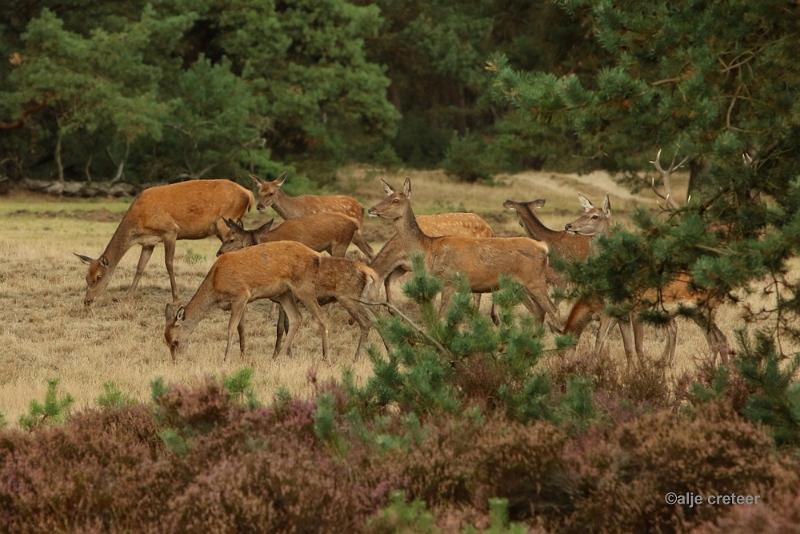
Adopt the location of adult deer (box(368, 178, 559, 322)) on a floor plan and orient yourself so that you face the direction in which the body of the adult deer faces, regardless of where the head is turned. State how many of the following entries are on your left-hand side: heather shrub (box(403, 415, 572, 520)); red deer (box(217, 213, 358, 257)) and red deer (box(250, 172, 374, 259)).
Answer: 1

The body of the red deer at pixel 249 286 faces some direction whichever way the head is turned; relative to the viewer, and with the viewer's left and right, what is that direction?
facing to the left of the viewer

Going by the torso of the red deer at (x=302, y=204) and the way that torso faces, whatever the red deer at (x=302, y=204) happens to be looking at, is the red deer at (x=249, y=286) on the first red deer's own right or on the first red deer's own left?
on the first red deer's own left

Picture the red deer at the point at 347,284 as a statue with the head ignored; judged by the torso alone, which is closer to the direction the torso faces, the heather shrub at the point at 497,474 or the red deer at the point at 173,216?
the red deer

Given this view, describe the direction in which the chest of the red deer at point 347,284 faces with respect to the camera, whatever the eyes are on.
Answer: to the viewer's left

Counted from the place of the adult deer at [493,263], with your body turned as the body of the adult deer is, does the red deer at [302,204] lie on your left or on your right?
on your right

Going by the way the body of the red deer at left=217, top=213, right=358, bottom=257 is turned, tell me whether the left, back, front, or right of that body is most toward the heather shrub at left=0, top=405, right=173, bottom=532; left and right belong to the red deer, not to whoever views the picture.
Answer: left

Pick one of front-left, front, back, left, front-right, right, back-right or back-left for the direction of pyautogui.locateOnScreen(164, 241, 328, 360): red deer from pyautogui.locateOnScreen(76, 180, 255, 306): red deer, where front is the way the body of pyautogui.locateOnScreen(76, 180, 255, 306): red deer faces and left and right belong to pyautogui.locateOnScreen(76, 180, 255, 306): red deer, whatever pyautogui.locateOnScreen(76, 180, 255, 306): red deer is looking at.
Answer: left

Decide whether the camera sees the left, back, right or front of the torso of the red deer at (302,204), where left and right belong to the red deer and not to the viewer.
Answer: left

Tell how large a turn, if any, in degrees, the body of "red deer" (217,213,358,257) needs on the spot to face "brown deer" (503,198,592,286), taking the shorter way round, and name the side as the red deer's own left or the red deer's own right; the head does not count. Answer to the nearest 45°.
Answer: approximately 180°

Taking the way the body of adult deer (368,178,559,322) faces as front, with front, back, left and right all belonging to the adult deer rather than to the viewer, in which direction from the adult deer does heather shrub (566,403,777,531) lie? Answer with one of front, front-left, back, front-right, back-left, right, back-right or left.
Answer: left

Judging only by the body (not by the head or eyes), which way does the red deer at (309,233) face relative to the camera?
to the viewer's left
